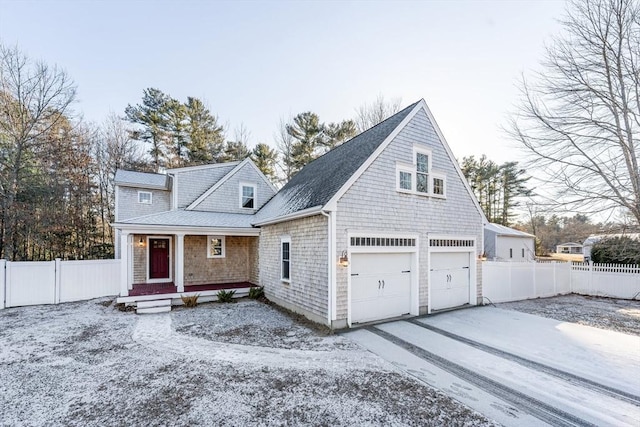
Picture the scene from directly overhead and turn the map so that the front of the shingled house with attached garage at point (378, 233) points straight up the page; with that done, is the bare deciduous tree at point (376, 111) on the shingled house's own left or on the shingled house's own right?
on the shingled house's own left

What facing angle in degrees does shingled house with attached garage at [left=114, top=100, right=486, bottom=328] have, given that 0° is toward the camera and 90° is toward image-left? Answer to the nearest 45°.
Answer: approximately 315°

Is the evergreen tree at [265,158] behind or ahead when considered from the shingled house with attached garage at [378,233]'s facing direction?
behind

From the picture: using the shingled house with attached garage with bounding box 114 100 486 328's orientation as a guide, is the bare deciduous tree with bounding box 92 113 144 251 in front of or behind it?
behind
